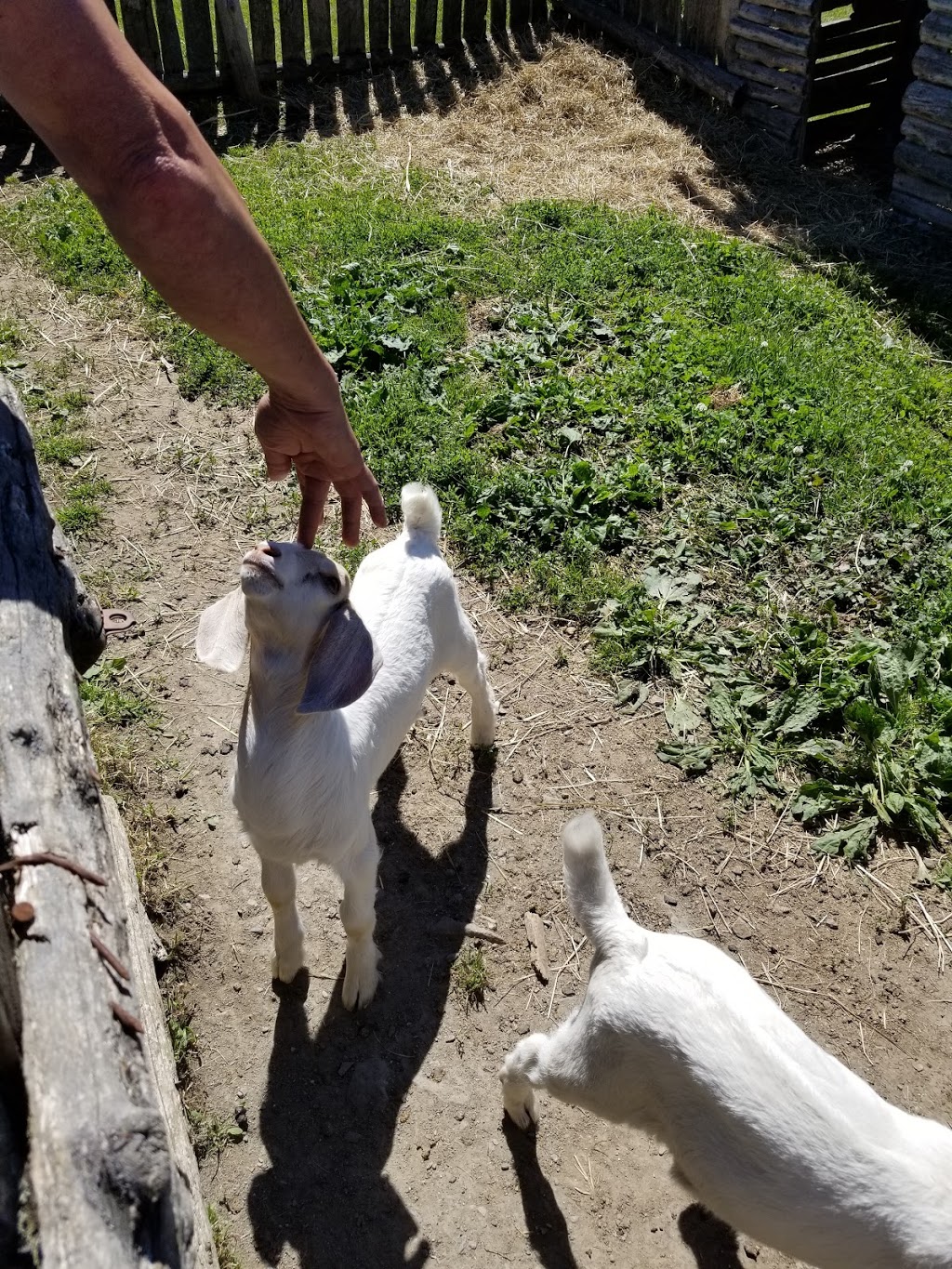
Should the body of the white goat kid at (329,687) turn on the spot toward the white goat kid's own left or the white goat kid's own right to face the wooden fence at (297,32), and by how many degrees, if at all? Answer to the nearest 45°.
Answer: approximately 135° to the white goat kid's own right

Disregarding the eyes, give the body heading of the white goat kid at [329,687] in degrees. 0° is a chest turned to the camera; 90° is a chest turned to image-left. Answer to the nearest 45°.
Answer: approximately 45°

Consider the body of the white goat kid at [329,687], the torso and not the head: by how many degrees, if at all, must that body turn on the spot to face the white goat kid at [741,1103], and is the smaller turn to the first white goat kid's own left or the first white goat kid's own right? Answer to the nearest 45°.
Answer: approximately 90° to the first white goat kid's own left

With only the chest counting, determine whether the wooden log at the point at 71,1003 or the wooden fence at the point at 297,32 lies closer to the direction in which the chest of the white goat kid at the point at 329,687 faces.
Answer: the wooden log

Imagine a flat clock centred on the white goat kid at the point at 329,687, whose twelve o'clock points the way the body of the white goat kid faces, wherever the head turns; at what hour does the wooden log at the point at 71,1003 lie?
The wooden log is roughly at 11 o'clock from the white goat kid.
